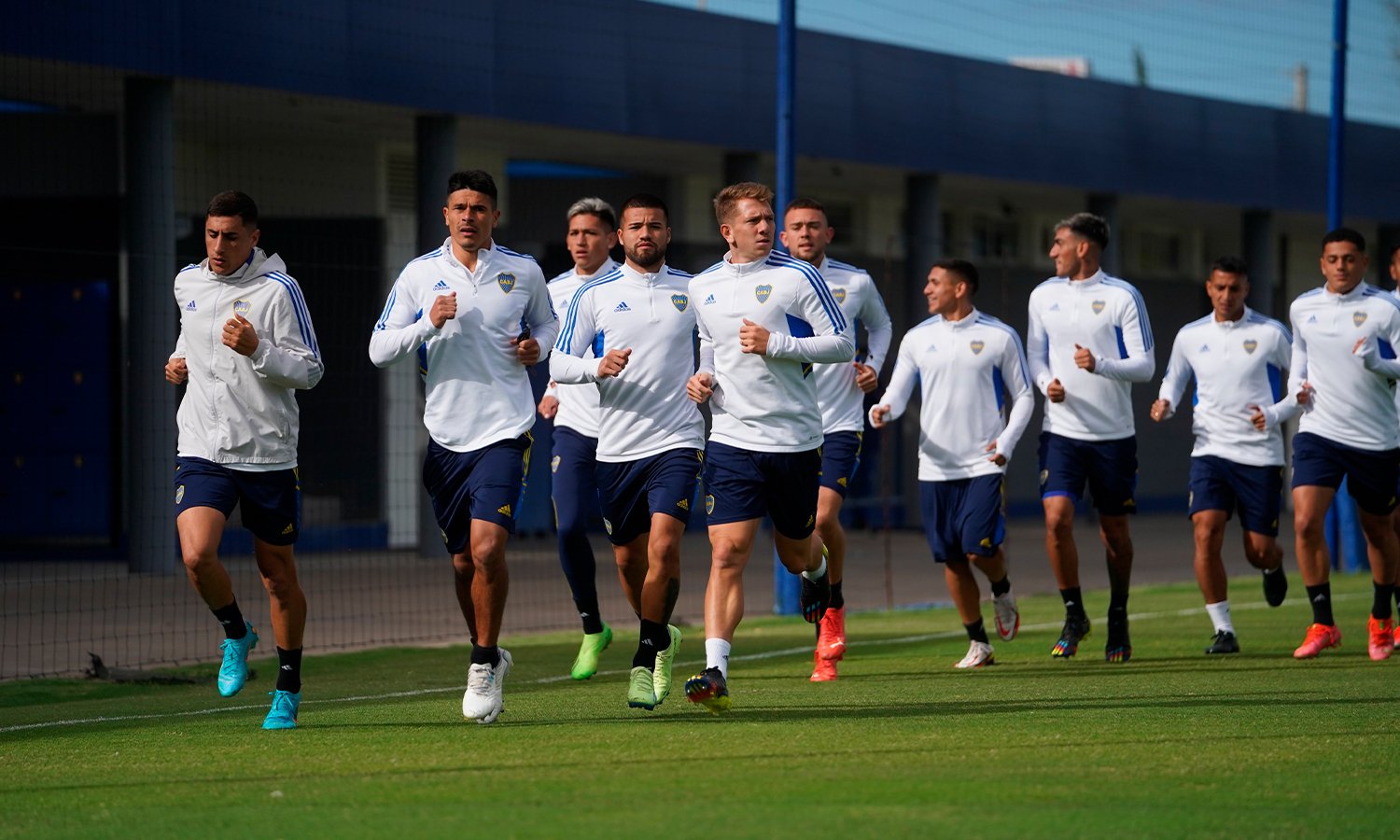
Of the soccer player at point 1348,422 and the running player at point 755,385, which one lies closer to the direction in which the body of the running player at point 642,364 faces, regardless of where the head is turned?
the running player

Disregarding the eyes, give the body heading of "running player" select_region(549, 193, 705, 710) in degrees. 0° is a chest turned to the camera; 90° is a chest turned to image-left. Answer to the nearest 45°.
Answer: approximately 0°

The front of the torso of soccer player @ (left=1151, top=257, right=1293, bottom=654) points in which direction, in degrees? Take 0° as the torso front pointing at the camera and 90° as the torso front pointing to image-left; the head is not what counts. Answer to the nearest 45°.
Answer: approximately 0°

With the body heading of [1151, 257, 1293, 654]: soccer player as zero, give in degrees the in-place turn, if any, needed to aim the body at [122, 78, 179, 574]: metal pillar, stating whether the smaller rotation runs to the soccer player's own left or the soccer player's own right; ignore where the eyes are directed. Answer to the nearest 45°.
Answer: approximately 90° to the soccer player's own right

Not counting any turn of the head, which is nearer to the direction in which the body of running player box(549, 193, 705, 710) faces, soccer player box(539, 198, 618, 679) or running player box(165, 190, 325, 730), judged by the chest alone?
the running player

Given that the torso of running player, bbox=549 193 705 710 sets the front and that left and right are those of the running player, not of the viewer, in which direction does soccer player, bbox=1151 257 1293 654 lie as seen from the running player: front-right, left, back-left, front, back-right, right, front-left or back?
back-left

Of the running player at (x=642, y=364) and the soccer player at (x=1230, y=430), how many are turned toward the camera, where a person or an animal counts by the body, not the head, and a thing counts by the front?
2

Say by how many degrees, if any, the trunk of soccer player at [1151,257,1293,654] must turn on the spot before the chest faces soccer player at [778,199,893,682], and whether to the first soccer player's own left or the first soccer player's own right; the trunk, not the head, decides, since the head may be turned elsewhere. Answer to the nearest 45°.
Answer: approximately 45° to the first soccer player's own right

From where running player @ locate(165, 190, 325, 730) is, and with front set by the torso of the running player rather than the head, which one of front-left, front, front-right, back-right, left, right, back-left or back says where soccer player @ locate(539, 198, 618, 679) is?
back
